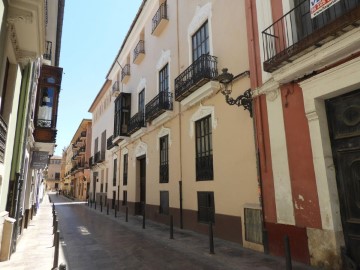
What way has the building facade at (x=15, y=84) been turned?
to the viewer's right

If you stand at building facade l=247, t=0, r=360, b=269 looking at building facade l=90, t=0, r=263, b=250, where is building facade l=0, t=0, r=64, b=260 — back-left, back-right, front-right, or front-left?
front-left

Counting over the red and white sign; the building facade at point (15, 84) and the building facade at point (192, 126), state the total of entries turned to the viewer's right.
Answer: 1

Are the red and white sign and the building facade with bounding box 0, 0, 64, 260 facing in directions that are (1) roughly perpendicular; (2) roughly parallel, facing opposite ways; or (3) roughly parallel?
roughly parallel, facing opposite ways

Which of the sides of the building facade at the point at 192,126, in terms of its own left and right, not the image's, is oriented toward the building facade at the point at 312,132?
left

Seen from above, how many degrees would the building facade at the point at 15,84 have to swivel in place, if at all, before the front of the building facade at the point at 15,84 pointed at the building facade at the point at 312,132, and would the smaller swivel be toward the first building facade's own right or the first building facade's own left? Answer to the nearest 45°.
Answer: approximately 45° to the first building facade's own right

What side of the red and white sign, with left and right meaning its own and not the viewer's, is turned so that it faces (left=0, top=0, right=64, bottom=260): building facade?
front

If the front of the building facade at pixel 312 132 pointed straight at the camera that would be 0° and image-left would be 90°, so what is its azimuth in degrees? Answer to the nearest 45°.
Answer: approximately 45°

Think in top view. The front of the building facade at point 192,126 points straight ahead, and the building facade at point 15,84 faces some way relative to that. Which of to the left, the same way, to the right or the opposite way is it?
the opposite way

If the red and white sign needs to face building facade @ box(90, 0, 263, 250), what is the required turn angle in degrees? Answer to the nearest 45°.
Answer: approximately 90° to its right

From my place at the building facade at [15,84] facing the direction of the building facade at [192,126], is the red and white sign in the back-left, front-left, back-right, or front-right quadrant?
front-right

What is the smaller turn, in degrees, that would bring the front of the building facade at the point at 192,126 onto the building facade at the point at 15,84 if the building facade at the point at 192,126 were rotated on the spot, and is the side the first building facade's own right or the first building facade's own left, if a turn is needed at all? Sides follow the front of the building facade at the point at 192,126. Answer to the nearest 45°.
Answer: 0° — it already faces it

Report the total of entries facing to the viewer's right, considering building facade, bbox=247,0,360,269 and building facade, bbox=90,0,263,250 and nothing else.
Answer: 0

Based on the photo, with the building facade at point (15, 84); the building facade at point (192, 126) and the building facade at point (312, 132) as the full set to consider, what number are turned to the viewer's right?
1

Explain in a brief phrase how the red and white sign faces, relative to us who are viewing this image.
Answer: facing the viewer and to the left of the viewer

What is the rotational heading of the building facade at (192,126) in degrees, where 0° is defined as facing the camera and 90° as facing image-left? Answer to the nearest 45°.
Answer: approximately 45°

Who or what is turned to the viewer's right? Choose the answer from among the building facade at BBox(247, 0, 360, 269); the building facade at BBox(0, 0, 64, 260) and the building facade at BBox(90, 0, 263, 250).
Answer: the building facade at BBox(0, 0, 64, 260)
